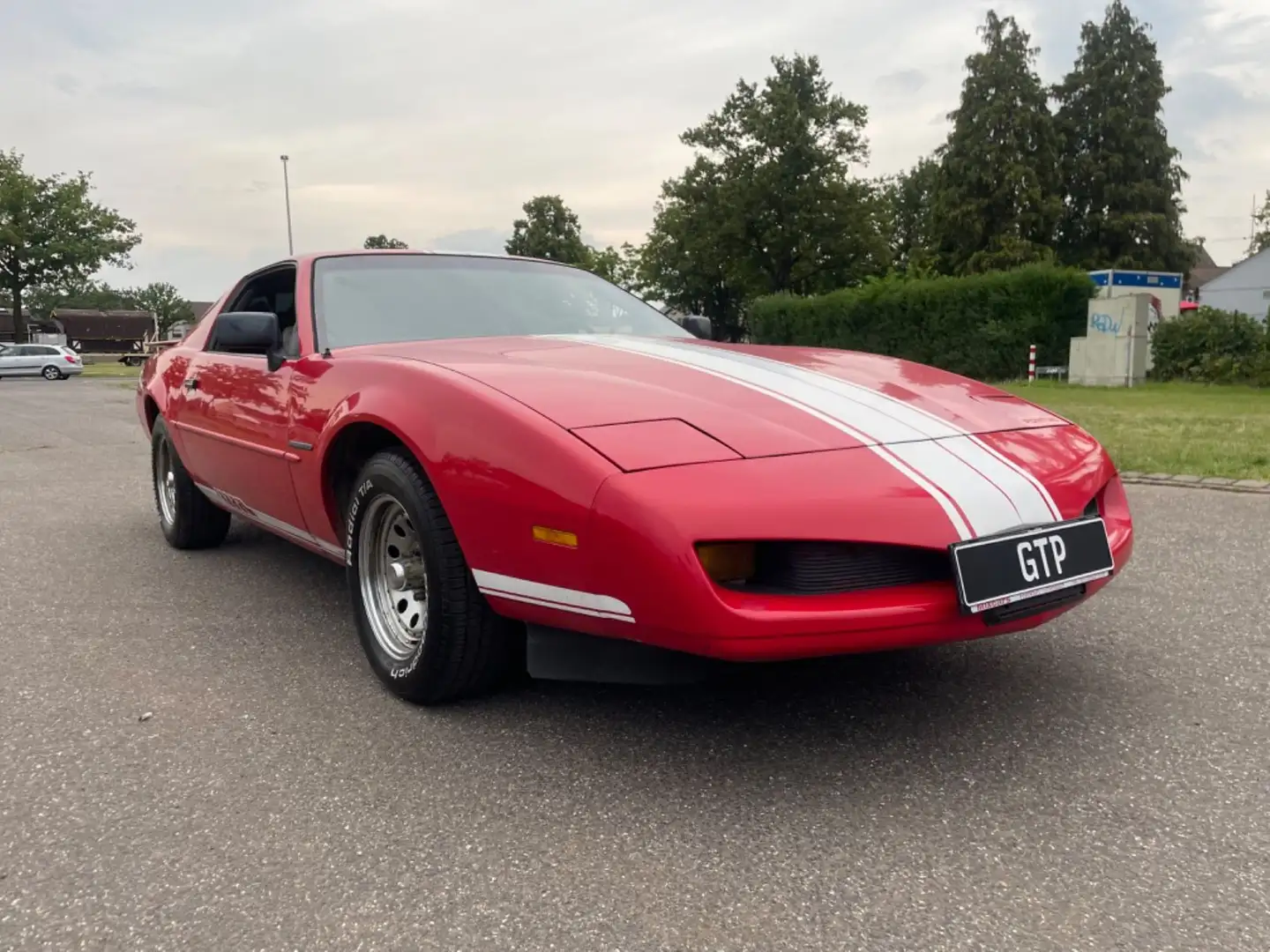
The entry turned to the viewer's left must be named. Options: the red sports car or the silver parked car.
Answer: the silver parked car

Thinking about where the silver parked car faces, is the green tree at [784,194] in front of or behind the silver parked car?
behind

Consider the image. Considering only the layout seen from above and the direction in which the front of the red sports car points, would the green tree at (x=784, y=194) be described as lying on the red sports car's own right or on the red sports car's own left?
on the red sports car's own left

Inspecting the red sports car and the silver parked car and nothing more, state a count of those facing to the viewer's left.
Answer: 1

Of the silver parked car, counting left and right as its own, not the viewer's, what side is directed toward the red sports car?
left

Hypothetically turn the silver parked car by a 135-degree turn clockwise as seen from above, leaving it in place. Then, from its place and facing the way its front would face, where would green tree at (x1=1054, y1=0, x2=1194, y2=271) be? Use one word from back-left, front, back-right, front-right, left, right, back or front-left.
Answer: front-right

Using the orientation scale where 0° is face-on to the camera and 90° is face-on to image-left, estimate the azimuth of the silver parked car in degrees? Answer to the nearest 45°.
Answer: approximately 90°

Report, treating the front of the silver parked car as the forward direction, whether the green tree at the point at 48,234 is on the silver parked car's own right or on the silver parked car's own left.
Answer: on the silver parked car's own right

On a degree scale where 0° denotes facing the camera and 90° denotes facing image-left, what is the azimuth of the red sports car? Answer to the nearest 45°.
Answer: approximately 315°

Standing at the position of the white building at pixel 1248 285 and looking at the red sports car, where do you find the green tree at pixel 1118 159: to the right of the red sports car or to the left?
right
